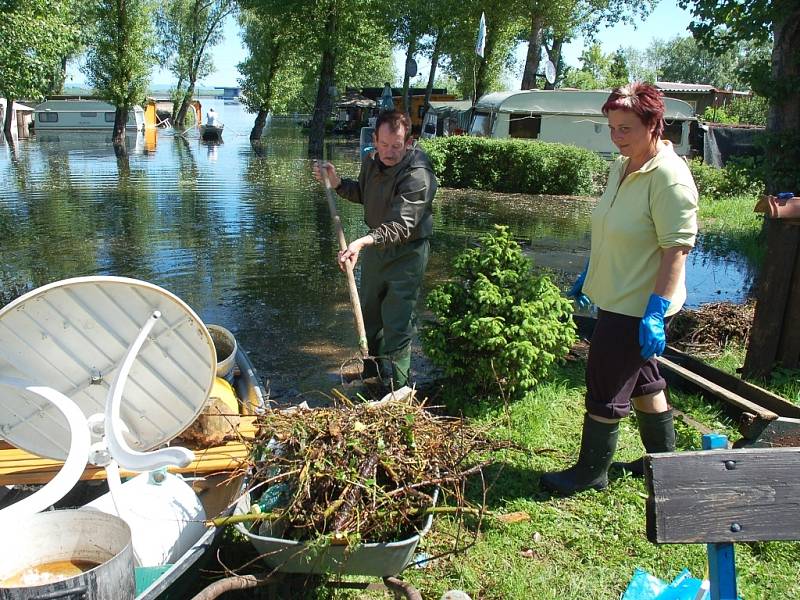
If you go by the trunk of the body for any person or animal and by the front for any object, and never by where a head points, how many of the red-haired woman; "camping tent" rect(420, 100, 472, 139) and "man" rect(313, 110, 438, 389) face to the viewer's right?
0

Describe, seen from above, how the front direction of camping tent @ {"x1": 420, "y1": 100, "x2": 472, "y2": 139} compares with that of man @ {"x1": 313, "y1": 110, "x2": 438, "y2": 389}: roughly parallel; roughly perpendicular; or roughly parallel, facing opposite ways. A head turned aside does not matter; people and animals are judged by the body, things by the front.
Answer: roughly parallel

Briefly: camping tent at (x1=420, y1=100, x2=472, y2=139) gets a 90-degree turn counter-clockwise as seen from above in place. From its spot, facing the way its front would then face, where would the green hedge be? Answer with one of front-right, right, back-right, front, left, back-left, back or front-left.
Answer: front-right

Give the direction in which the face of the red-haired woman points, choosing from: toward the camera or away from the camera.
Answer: toward the camera

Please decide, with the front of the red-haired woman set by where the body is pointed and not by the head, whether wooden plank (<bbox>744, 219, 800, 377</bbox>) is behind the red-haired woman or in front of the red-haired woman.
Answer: behind

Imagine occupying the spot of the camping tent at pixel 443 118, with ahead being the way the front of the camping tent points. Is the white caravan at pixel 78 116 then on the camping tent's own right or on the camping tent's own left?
on the camping tent's own right

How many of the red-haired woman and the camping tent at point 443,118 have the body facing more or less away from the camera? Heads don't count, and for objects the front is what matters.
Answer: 0

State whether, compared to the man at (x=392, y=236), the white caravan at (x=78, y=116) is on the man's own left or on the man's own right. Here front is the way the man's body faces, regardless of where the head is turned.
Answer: on the man's own right

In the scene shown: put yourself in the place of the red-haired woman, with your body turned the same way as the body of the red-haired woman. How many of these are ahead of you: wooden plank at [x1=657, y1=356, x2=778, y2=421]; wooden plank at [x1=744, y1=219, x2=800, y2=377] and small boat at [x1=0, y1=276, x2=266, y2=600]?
1

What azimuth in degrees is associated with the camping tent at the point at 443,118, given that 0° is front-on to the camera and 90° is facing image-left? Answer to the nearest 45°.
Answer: approximately 45°

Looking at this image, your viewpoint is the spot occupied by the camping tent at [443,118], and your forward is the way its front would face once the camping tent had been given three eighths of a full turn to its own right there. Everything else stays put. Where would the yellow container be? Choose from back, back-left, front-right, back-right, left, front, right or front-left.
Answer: back

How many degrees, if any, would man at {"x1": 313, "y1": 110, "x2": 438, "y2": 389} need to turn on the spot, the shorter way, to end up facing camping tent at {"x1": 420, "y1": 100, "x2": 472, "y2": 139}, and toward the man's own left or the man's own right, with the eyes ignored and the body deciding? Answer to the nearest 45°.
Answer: approximately 135° to the man's own right

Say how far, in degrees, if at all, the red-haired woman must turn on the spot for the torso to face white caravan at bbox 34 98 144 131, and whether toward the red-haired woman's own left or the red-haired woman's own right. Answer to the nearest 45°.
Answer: approximately 90° to the red-haired woman's own right

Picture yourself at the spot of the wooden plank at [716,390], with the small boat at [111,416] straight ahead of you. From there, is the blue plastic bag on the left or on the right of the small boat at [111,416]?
left

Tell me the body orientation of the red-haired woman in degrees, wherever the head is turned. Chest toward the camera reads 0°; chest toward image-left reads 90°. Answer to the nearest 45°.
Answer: approximately 45°

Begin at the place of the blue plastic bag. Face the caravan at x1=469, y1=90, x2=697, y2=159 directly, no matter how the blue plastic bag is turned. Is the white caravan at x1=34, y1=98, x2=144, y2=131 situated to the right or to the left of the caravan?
left
